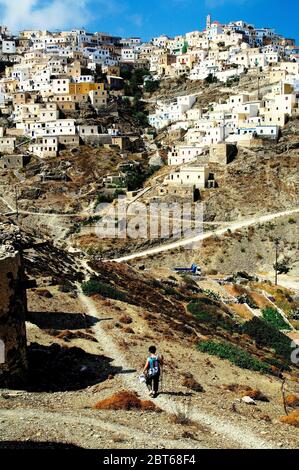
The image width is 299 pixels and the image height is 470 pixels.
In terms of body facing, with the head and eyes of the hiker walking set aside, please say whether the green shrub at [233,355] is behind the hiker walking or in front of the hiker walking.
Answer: in front

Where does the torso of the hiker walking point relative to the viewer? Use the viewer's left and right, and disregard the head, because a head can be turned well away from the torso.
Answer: facing away from the viewer

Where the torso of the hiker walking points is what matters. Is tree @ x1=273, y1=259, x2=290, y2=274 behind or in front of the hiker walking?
in front

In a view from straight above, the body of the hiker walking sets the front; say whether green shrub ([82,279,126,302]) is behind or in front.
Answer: in front

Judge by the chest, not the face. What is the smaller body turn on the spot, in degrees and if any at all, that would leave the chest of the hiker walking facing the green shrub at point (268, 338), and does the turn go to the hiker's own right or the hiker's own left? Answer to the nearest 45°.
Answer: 0° — they already face it
